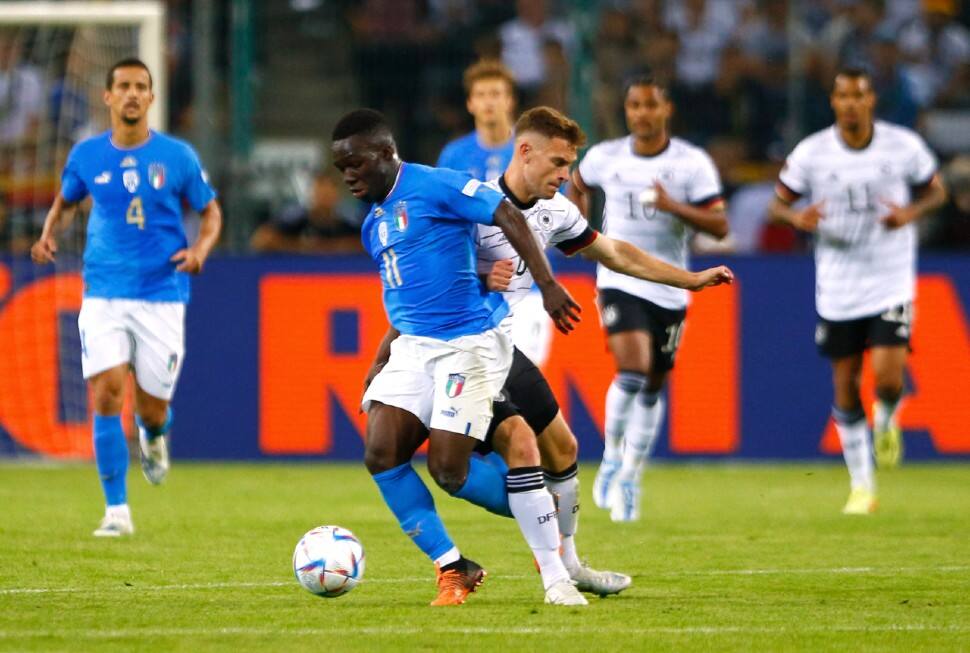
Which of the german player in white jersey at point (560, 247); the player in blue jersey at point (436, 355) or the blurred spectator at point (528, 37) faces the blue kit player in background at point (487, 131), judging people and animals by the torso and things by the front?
the blurred spectator

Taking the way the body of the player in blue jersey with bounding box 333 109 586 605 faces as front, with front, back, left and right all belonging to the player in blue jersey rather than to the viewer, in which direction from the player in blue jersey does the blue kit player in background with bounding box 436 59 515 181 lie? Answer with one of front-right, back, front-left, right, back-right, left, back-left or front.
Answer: back-right

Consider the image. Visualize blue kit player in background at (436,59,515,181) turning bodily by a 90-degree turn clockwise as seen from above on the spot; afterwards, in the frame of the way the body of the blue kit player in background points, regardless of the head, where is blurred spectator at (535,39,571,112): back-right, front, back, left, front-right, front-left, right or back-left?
right

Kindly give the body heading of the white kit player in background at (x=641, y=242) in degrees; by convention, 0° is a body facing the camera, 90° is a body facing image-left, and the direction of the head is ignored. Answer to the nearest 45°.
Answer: approximately 0°

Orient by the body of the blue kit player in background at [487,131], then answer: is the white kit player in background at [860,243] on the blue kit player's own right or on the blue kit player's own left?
on the blue kit player's own left

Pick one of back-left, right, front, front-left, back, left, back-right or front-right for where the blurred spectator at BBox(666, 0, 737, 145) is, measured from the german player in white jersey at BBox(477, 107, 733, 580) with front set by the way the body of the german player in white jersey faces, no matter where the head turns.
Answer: back-left

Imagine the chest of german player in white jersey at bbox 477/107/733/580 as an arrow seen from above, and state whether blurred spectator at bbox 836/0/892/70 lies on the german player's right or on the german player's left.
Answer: on the german player's left

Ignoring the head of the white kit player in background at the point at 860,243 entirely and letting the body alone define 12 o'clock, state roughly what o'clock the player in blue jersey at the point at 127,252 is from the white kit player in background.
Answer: The player in blue jersey is roughly at 2 o'clock from the white kit player in background.

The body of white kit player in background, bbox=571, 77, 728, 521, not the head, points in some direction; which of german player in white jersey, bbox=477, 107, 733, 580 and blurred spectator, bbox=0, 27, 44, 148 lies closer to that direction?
the german player in white jersey
